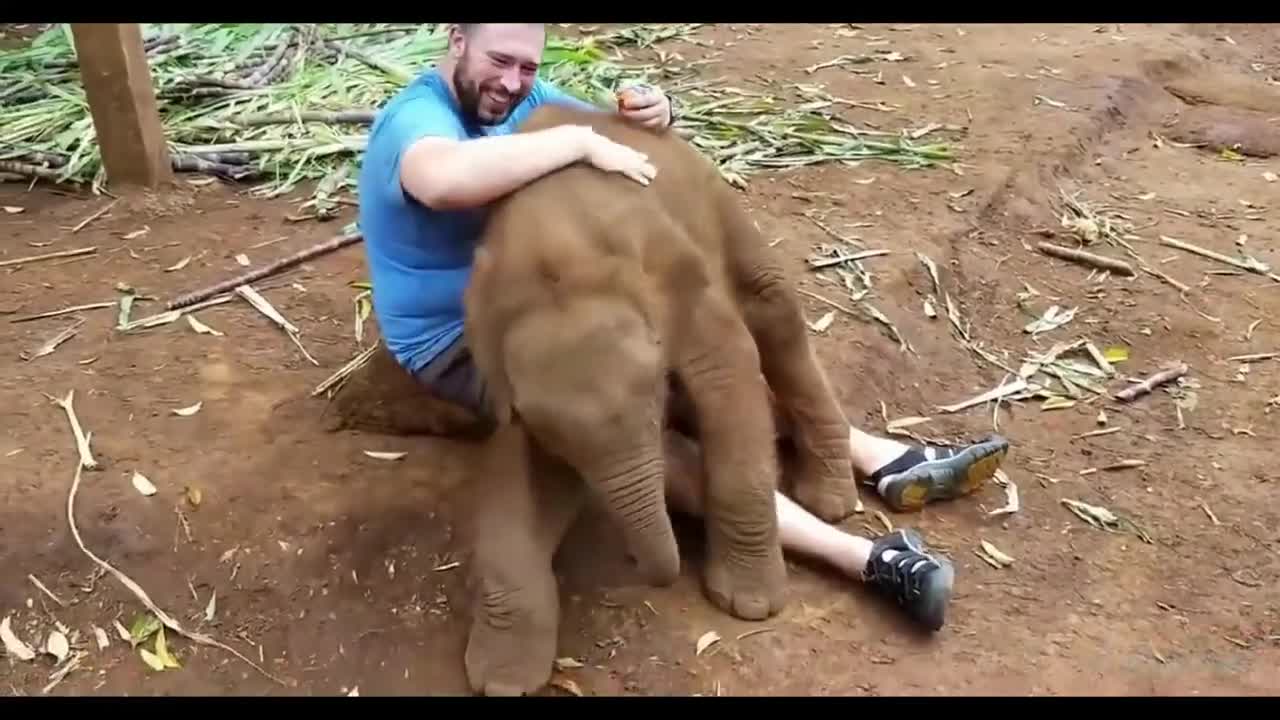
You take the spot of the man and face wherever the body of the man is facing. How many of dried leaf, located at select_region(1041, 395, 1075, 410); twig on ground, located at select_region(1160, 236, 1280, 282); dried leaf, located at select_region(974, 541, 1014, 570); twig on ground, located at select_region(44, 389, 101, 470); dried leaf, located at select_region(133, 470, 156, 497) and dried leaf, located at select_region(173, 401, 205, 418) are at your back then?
3

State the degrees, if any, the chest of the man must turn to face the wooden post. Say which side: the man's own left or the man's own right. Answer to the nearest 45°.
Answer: approximately 135° to the man's own left

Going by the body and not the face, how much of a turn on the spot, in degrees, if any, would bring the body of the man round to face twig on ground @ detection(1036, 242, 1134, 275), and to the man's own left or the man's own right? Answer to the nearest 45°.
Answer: approximately 45° to the man's own left

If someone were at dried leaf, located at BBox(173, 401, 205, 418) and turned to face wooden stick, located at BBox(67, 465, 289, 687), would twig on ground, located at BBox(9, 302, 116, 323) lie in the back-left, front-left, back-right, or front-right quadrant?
back-right

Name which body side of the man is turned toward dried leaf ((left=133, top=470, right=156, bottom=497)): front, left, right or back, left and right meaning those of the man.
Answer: back

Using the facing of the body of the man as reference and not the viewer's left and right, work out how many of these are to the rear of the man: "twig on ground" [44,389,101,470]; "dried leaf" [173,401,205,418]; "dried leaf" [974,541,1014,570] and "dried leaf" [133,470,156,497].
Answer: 3

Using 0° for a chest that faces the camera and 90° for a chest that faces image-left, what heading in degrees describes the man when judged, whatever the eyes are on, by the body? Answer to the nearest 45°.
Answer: approximately 270°

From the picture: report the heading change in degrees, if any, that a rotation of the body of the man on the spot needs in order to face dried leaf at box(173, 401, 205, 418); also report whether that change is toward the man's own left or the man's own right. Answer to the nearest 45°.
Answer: approximately 180°
